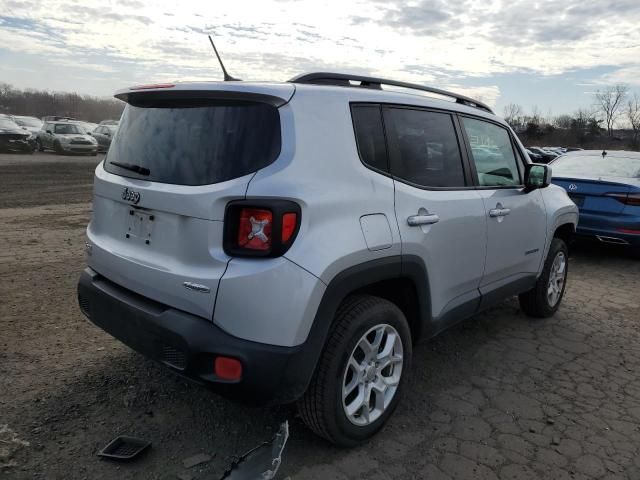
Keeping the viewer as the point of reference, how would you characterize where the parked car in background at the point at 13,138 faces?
facing the viewer and to the right of the viewer

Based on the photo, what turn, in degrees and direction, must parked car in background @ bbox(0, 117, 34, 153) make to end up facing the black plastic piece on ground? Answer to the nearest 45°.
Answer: approximately 45° to its right

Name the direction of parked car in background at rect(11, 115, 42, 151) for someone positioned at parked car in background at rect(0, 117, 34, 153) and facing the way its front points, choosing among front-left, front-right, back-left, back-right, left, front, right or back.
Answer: back-left

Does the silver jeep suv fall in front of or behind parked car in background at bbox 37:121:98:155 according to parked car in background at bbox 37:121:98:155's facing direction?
in front

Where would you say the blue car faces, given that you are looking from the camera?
facing away from the viewer and to the right of the viewer

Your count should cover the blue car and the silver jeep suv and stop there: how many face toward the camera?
0

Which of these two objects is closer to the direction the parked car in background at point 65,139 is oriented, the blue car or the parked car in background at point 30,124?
the blue car

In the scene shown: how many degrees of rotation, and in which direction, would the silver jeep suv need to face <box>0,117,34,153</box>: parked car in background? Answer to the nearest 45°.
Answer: approximately 90° to its left

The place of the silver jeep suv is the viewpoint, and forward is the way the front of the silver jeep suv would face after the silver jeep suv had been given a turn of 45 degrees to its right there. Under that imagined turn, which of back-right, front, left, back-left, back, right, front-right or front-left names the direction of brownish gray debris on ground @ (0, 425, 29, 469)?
back

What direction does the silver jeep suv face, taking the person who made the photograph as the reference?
facing away from the viewer and to the right of the viewer

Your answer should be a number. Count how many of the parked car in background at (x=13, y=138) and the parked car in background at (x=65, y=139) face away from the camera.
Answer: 0
